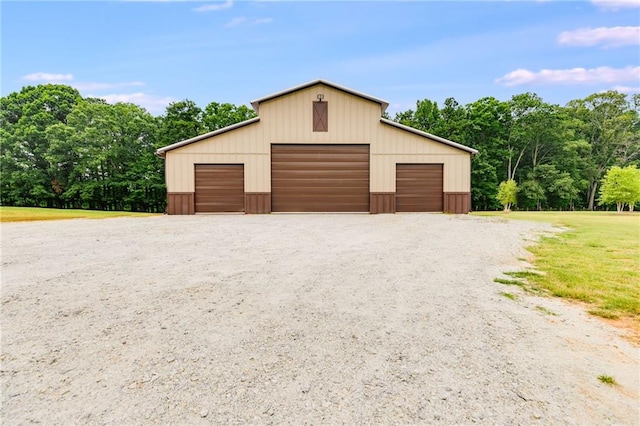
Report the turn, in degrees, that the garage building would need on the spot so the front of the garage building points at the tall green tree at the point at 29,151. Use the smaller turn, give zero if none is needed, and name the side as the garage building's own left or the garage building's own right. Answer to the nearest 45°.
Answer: approximately 135° to the garage building's own right

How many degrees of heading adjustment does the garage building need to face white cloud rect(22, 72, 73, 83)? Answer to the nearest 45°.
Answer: approximately 135° to its right

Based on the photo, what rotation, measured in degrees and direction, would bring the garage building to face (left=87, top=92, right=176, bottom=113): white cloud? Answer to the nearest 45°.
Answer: approximately 135° to its right

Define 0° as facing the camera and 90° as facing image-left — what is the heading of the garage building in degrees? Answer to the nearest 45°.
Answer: approximately 0°

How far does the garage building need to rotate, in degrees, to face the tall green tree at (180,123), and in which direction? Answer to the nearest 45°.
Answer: approximately 135° to its right

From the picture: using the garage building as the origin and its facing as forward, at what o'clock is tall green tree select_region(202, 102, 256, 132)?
The tall green tree is roughly at 5 o'clock from the garage building.

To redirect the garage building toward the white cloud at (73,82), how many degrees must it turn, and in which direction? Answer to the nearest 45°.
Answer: approximately 135° to its right

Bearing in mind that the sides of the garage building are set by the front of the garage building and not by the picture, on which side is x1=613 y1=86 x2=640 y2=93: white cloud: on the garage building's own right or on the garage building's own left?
on the garage building's own left
